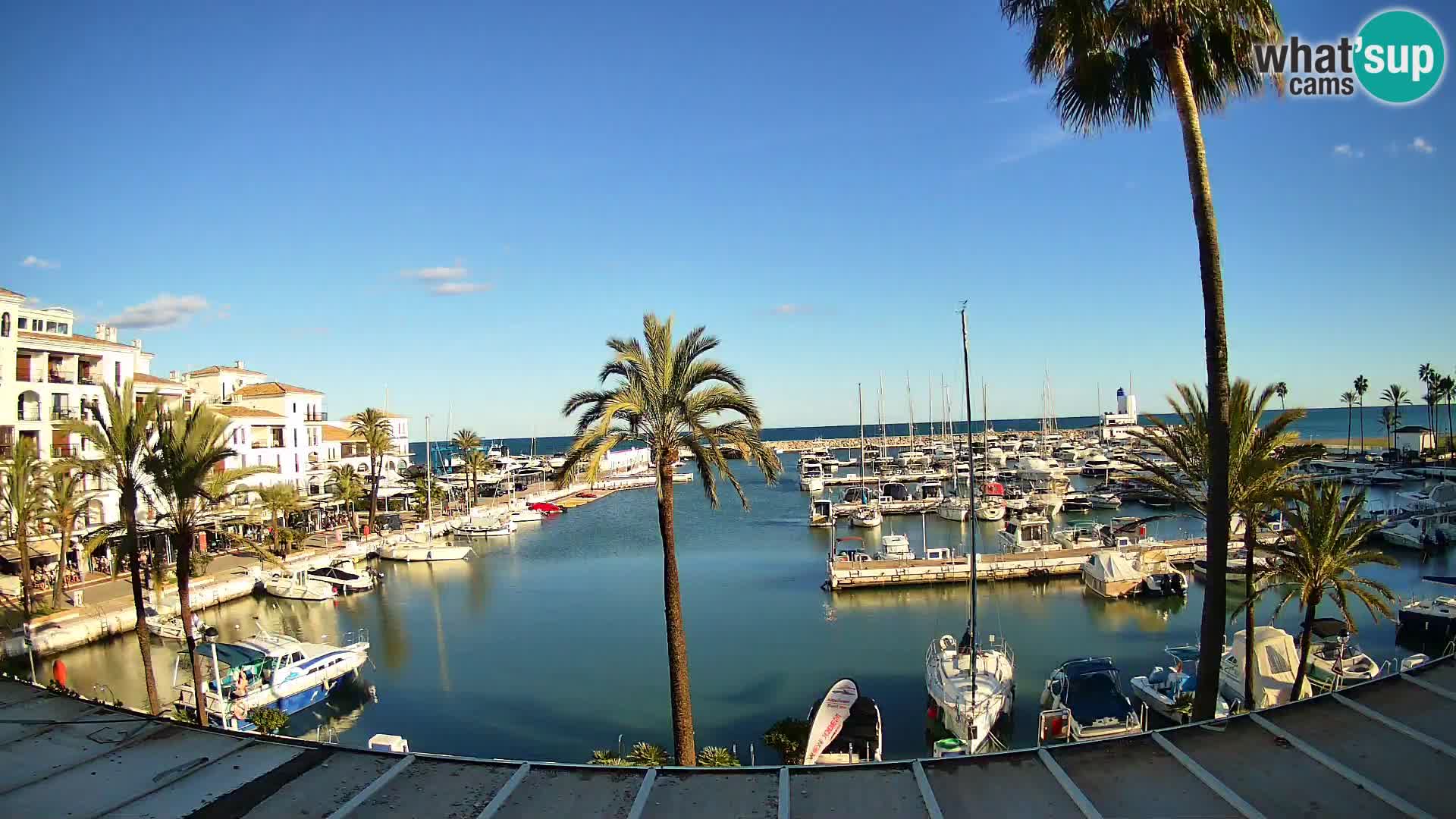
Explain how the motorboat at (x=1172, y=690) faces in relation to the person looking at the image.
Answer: facing away from the viewer and to the left of the viewer

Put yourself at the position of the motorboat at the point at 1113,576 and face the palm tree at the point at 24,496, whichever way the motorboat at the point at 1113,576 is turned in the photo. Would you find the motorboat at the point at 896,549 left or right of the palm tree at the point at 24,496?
right

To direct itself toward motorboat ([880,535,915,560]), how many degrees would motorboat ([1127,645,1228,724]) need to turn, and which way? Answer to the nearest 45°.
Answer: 0° — it already faces it

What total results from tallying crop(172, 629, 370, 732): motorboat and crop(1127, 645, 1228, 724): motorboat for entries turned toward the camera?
0

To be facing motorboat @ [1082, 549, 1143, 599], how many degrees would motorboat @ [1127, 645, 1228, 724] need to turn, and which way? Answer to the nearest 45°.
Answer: approximately 45° to its right

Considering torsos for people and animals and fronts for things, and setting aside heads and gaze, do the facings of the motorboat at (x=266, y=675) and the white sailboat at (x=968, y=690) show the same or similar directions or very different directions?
very different directions
